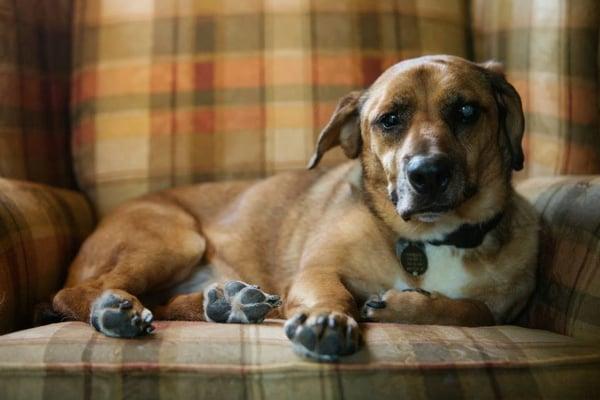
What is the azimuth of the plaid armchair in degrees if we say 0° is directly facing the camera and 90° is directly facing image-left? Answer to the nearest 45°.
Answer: approximately 0°
